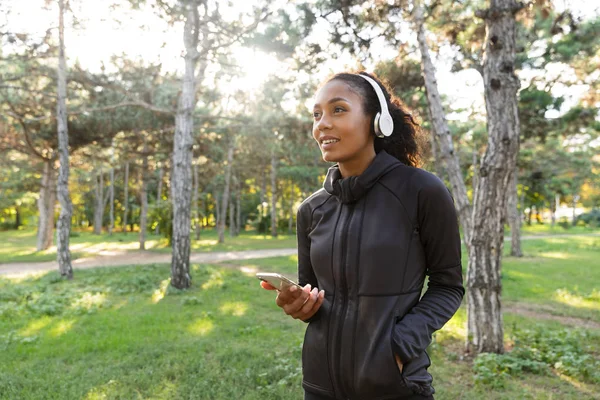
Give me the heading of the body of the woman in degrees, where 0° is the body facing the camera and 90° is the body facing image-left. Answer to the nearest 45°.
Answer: approximately 45°

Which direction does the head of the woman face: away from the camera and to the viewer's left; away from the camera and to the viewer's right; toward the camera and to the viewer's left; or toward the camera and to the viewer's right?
toward the camera and to the viewer's left

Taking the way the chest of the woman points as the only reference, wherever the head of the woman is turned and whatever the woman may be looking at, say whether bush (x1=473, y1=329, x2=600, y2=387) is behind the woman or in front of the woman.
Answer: behind

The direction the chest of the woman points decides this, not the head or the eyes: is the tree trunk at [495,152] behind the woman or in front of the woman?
behind

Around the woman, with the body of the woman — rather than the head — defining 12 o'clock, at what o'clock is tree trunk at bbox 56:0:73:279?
The tree trunk is roughly at 3 o'clock from the woman.

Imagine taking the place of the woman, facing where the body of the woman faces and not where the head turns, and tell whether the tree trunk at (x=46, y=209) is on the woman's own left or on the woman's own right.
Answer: on the woman's own right

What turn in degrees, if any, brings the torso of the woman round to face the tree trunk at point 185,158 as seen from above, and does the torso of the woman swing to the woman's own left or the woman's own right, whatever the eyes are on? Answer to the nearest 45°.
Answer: approximately 90° to the woman's own right

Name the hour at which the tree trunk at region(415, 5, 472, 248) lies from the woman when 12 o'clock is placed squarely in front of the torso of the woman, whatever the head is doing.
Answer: The tree trunk is roughly at 5 o'clock from the woman.
